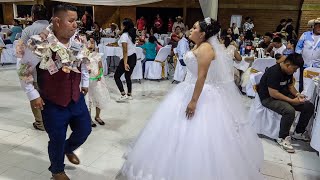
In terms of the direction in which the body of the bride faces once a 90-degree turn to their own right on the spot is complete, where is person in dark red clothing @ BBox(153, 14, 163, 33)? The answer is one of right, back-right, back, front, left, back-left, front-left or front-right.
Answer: front

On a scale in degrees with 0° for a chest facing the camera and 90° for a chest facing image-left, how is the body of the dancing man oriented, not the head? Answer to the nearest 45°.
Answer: approximately 315°

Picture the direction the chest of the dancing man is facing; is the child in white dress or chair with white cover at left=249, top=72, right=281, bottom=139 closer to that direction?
the chair with white cover

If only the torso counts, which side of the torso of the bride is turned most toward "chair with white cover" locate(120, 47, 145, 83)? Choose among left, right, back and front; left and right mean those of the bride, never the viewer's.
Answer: right

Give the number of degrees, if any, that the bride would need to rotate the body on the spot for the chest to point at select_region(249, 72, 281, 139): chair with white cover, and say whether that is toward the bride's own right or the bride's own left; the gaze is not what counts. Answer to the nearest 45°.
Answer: approximately 135° to the bride's own right

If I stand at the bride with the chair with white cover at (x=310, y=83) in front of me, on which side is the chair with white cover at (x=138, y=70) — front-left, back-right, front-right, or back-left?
front-left

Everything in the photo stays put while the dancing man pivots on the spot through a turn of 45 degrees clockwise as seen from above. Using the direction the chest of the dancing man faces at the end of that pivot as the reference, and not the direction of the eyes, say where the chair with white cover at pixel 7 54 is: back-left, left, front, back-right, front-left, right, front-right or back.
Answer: back

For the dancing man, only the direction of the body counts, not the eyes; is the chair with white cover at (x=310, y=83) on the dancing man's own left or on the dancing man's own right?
on the dancing man's own left

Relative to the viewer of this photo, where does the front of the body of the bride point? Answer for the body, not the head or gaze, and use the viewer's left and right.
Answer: facing to the left of the viewer

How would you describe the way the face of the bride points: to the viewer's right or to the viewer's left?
to the viewer's left
